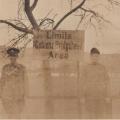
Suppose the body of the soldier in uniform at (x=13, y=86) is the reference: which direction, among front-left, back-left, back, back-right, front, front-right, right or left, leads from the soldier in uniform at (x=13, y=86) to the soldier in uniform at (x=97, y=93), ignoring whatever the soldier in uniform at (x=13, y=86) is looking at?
left

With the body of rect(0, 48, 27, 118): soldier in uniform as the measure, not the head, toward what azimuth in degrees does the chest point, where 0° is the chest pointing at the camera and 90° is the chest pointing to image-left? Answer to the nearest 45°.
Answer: approximately 0°

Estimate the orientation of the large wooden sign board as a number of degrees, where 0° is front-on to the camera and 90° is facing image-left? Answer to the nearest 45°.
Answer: approximately 0°
